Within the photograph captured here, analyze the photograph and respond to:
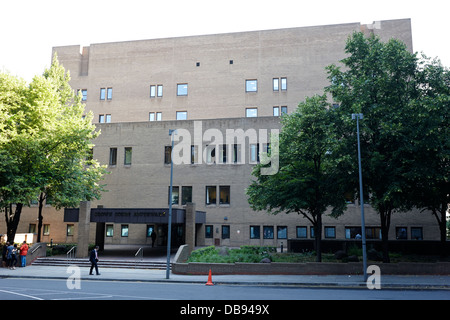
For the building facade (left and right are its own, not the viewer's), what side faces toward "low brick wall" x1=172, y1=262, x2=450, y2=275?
front

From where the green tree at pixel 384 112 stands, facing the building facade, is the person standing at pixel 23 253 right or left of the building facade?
left

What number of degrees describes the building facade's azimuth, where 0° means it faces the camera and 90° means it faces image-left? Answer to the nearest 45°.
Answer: approximately 0°

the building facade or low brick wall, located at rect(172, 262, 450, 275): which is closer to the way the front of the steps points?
the low brick wall

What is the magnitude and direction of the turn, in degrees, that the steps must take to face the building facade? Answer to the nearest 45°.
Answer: approximately 135° to its left

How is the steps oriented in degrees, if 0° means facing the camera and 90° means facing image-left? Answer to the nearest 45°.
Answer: approximately 0°

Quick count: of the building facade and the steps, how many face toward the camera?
2

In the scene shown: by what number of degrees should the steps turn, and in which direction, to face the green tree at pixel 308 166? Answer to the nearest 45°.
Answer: approximately 45° to its left

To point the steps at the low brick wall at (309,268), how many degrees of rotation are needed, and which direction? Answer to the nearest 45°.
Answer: approximately 45° to its left

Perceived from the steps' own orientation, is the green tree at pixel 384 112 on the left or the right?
on its left
